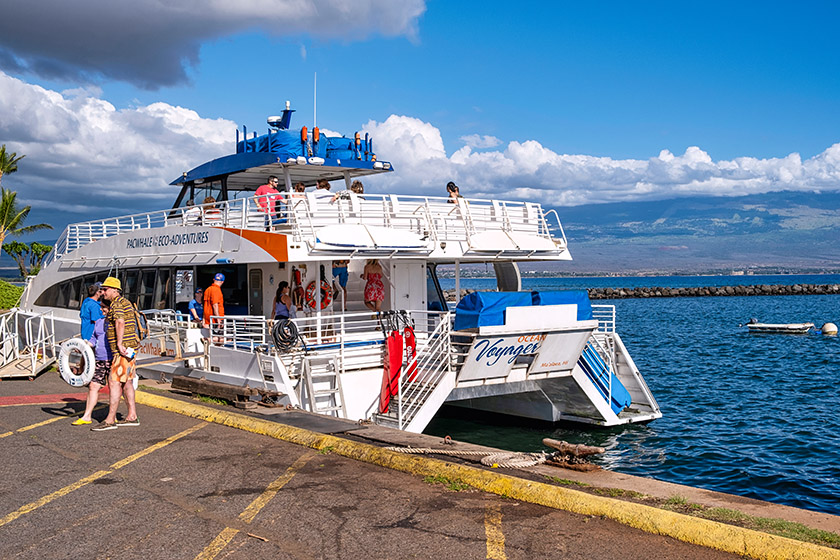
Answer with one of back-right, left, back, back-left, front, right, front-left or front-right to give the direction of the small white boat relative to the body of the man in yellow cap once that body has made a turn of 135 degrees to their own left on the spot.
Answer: left

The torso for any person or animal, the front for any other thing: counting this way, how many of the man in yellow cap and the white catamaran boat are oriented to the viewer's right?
0

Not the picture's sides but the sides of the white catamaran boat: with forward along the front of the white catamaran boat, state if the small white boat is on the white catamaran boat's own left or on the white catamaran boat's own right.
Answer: on the white catamaran boat's own right

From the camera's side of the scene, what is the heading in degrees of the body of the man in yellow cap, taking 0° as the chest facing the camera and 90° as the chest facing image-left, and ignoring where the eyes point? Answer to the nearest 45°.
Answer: approximately 90°

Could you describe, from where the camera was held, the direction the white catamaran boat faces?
facing away from the viewer and to the left of the viewer

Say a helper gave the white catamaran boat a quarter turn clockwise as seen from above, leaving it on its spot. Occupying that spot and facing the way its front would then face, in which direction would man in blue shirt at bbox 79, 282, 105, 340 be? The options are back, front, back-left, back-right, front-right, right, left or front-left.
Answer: back

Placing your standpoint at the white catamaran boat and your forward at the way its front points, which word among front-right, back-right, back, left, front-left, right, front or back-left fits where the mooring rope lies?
back-left
